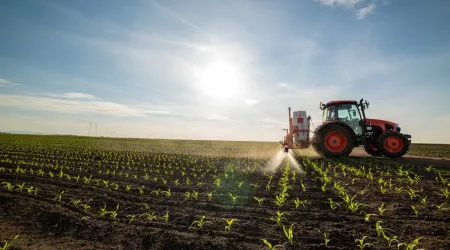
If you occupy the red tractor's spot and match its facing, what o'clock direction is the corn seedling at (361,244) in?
The corn seedling is roughly at 3 o'clock from the red tractor.

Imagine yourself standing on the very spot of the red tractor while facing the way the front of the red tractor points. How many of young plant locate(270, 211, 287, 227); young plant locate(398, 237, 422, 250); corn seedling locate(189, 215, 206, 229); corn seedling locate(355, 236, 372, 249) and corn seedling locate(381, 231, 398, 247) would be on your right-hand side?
5

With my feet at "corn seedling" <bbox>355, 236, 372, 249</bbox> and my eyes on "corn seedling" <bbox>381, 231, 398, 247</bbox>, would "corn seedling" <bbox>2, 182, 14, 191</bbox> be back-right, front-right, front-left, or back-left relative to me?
back-left

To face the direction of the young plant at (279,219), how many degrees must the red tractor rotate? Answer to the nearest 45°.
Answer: approximately 90° to its right

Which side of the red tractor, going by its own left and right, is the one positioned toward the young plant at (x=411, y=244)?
right

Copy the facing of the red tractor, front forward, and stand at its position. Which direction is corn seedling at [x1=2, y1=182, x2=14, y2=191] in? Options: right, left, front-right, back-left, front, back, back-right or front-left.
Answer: back-right

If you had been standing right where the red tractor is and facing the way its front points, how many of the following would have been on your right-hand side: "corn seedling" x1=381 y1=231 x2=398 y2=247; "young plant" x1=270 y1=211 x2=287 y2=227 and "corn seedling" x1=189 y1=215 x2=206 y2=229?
3

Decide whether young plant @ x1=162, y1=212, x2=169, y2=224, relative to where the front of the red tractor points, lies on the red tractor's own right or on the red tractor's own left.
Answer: on the red tractor's own right

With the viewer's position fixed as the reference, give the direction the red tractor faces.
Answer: facing to the right of the viewer

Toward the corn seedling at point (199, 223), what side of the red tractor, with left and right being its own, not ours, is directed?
right

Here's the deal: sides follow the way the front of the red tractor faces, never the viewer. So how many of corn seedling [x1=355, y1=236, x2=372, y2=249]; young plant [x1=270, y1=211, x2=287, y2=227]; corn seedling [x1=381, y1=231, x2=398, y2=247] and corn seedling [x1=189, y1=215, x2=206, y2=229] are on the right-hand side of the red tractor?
4

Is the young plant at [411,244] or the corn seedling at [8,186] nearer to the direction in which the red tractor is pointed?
the young plant

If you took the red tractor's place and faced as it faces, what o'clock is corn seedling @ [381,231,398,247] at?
The corn seedling is roughly at 3 o'clock from the red tractor.
